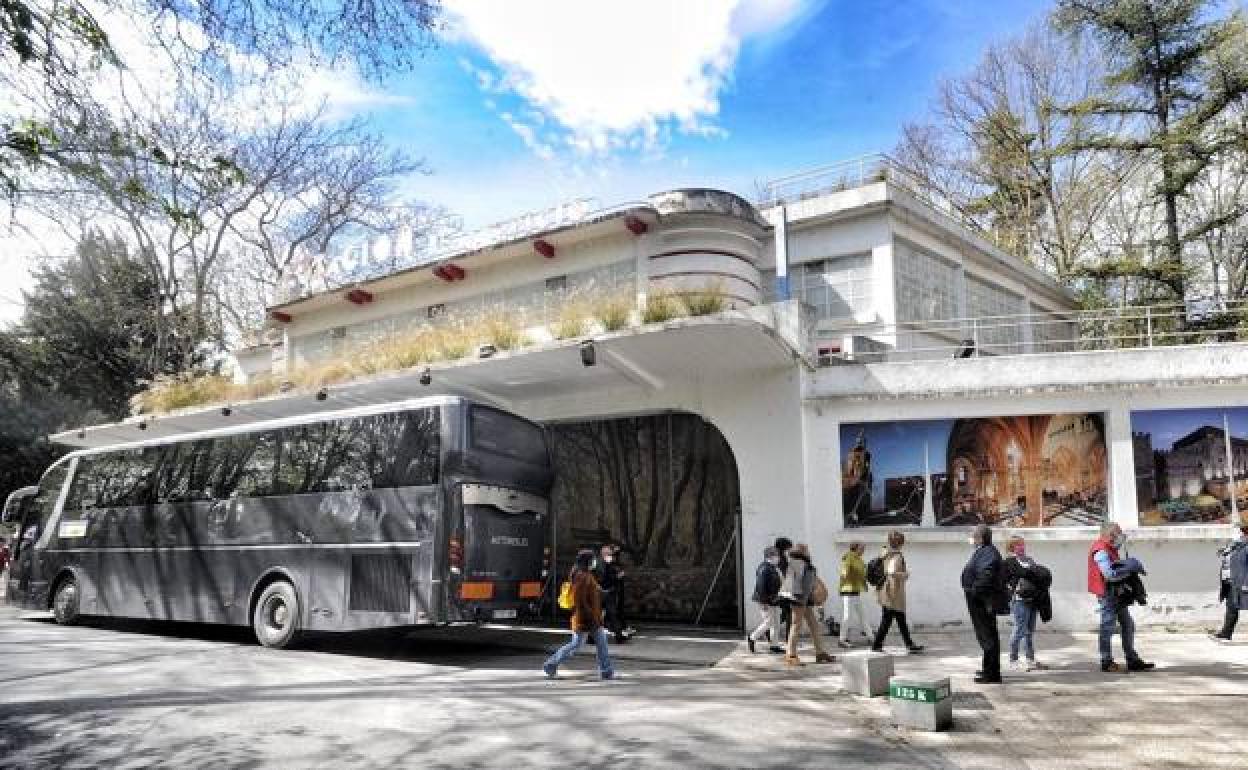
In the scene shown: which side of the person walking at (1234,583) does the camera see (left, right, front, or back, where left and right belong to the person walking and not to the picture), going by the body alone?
left

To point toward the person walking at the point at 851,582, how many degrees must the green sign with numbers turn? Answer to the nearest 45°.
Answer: approximately 180°

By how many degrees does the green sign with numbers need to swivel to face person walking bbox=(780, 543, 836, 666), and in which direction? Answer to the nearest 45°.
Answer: approximately 180°

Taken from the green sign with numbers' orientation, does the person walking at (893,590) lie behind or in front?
behind

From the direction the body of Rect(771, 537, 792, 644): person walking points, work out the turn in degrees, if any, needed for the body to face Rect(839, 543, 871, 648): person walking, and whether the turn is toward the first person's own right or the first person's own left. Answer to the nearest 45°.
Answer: approximately 90° to the first person's own left

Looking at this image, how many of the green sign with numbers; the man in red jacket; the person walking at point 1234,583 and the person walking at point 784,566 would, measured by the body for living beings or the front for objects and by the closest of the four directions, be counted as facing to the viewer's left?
2
